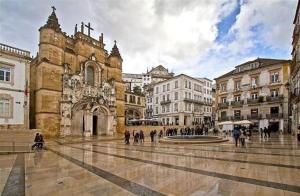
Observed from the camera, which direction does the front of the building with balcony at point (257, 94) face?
facing the viewer and to the left of the viewer

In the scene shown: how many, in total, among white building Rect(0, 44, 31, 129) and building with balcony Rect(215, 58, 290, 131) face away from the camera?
0

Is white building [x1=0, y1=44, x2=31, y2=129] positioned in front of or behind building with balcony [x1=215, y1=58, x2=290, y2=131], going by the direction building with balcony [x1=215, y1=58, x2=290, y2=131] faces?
in front

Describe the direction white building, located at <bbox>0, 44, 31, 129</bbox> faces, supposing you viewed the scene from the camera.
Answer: facing the viewer and to the right of the viewer
